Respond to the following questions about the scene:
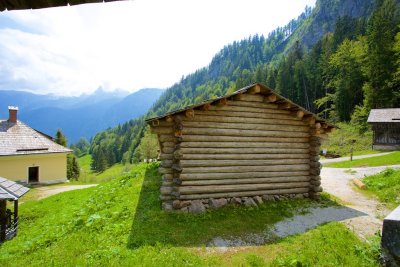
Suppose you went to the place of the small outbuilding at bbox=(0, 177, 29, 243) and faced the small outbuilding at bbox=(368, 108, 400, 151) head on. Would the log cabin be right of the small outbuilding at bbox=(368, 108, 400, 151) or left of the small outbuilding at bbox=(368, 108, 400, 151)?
right

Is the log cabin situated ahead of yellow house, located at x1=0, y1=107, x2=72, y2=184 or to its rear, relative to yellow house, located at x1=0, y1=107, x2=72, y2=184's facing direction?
ahead

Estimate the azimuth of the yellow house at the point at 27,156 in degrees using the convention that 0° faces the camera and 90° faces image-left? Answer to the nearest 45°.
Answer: approximately 0°

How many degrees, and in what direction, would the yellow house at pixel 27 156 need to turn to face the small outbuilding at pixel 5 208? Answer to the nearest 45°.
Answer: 0° — it already faces it

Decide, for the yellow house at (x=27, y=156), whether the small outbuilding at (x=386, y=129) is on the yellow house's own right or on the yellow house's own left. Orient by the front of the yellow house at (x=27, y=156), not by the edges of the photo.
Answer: on the yellow house's own left

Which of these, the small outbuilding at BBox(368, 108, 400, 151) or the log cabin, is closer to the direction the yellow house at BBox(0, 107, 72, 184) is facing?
the log cabin
